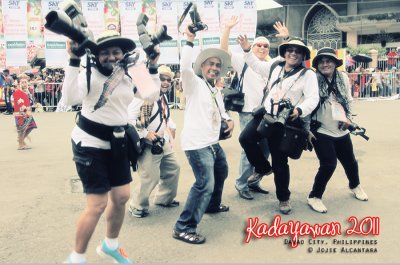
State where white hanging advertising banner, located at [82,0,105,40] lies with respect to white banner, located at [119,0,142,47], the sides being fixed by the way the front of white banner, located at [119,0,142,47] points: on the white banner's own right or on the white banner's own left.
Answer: on the white banner's own right

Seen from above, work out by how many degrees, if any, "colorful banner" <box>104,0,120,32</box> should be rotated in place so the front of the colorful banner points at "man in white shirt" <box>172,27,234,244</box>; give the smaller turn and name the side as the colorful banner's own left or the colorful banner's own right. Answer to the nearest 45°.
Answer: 0° — it already faces them

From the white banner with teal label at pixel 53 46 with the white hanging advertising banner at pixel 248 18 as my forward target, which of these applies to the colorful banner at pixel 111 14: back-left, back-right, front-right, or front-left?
front-left

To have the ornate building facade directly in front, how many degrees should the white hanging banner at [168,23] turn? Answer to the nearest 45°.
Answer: approximately 135° to its left

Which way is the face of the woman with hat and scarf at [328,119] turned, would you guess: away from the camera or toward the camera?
toward the camera

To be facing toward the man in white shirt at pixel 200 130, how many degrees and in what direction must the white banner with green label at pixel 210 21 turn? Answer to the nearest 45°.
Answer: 0° — it already faces them

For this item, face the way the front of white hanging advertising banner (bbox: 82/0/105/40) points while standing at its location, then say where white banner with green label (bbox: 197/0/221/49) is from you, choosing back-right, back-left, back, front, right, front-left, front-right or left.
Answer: left

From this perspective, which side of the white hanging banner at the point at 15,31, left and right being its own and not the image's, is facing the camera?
front

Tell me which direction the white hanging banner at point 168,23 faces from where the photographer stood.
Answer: facing the viewer

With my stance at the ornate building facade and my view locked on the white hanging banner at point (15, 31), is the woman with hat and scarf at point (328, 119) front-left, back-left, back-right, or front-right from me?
front-left

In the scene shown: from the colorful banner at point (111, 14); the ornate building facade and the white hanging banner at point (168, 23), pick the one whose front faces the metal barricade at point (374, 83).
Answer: the ornate building facade

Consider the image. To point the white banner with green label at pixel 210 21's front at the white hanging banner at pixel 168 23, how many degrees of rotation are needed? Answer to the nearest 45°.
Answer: approximately 90° to its right

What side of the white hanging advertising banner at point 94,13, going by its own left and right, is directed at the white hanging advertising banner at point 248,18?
left

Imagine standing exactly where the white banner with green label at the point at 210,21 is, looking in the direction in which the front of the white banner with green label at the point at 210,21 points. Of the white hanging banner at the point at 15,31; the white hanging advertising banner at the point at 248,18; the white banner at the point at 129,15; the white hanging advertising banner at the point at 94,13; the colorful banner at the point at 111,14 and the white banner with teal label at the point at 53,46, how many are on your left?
1

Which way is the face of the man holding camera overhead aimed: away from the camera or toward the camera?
toward the camera

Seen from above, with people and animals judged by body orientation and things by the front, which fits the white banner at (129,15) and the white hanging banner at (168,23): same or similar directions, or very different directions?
same or similar directions

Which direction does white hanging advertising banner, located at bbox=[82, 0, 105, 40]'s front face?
toward the camera

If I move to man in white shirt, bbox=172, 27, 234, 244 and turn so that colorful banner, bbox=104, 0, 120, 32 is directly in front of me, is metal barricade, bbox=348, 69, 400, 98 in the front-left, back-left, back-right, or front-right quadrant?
front-right

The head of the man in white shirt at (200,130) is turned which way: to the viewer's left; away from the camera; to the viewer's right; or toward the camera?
toward the camera

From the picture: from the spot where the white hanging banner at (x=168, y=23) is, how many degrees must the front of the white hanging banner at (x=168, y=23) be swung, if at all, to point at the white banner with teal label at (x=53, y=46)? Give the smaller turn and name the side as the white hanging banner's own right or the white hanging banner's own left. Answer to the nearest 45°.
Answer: approximately 90° to the white hanging banner's own right

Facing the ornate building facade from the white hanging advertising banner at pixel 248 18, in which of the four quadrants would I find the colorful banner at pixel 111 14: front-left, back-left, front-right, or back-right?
back-left

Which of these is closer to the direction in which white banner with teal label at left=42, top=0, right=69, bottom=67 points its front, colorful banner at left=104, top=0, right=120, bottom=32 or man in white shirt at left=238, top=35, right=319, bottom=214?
the man in white shirt

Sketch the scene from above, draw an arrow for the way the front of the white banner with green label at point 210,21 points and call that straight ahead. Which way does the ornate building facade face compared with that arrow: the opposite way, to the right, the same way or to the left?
the same way
